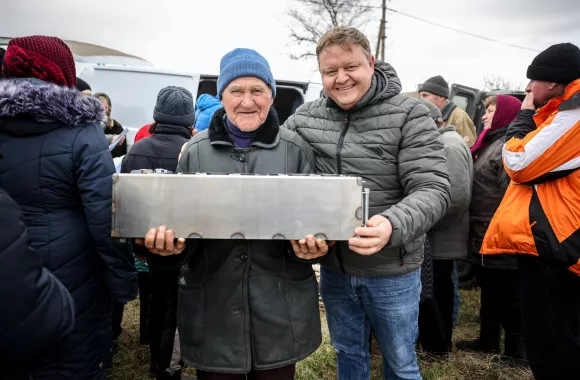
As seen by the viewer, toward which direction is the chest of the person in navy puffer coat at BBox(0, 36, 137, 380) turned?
away from the camera

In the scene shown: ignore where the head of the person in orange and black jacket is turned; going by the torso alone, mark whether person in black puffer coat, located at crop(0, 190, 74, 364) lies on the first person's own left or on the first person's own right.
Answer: on the first person's own left

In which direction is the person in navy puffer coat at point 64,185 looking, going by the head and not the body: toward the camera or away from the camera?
away from the camera

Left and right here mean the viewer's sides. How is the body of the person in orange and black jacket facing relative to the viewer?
facing to the left of the viewer

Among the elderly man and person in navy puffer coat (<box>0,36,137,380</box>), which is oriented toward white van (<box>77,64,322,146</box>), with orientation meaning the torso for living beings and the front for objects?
the person in navy puffer coat

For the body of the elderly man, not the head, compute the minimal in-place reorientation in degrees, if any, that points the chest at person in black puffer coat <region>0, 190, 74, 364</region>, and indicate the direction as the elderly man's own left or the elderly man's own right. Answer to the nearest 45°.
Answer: approximately 45° to the elderly man's own right

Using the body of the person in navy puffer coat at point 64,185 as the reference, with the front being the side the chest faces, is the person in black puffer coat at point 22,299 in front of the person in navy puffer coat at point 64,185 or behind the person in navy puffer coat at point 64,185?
behind

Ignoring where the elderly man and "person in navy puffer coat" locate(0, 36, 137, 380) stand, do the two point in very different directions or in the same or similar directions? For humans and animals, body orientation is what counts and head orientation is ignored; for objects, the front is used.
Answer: very different directions

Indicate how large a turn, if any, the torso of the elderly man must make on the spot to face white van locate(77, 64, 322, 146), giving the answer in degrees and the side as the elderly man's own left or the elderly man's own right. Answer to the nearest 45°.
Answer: approximately 180°

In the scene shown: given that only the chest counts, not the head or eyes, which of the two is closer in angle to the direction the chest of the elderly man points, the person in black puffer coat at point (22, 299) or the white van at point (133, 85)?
the person in black puffer coat

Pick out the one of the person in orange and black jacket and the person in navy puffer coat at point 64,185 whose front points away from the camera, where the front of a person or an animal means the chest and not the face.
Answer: the person in navy puffer coat
